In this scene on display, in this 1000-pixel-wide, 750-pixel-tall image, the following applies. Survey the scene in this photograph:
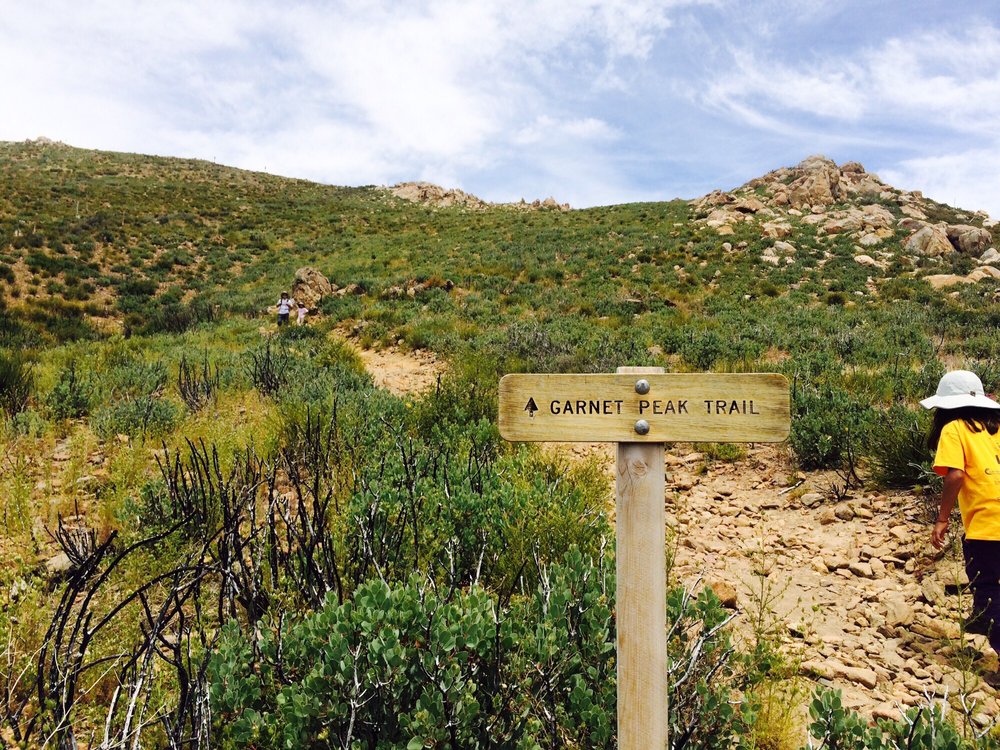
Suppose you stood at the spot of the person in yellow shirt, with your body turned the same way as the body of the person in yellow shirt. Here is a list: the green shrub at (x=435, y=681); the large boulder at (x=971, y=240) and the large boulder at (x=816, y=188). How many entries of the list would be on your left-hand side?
1

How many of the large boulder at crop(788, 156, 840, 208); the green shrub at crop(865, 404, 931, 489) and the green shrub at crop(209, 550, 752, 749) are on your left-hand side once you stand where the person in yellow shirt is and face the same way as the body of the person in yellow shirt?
1

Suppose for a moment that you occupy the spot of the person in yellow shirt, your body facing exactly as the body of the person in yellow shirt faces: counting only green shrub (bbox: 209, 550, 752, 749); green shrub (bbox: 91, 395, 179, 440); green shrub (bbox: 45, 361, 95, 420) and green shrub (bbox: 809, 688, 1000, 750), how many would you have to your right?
0

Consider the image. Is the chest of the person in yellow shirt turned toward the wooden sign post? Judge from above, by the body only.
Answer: no

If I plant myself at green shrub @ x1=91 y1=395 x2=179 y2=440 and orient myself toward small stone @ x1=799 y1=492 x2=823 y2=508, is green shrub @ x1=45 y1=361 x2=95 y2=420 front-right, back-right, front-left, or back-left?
back-left

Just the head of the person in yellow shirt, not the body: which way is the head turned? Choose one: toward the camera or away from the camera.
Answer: away from the camera

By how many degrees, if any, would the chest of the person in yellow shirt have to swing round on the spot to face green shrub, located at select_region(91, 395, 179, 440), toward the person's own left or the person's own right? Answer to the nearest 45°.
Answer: approximately 45° to the person's own left

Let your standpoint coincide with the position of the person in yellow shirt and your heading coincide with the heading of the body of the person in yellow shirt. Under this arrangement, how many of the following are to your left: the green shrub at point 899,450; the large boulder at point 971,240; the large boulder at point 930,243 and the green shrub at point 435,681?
1

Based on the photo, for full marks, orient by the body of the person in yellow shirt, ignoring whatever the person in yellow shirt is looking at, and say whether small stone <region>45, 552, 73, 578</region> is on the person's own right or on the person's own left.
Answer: on the person's own left

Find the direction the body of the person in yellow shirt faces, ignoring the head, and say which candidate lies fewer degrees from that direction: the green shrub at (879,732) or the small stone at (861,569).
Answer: the small stone

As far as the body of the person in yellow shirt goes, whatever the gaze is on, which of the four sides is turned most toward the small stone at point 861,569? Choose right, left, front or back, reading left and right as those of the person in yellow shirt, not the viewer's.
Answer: front

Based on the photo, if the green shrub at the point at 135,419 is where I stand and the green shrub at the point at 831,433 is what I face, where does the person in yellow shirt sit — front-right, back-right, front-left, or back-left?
front-right

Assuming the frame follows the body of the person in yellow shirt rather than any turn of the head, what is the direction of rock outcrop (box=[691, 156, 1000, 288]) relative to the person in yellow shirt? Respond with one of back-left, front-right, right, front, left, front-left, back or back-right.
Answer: front-right

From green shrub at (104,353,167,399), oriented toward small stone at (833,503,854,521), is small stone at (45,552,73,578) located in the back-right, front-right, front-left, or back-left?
front-right

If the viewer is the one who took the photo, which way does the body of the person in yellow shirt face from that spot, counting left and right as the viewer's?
facing away from the viewer and to the left of the viewer
